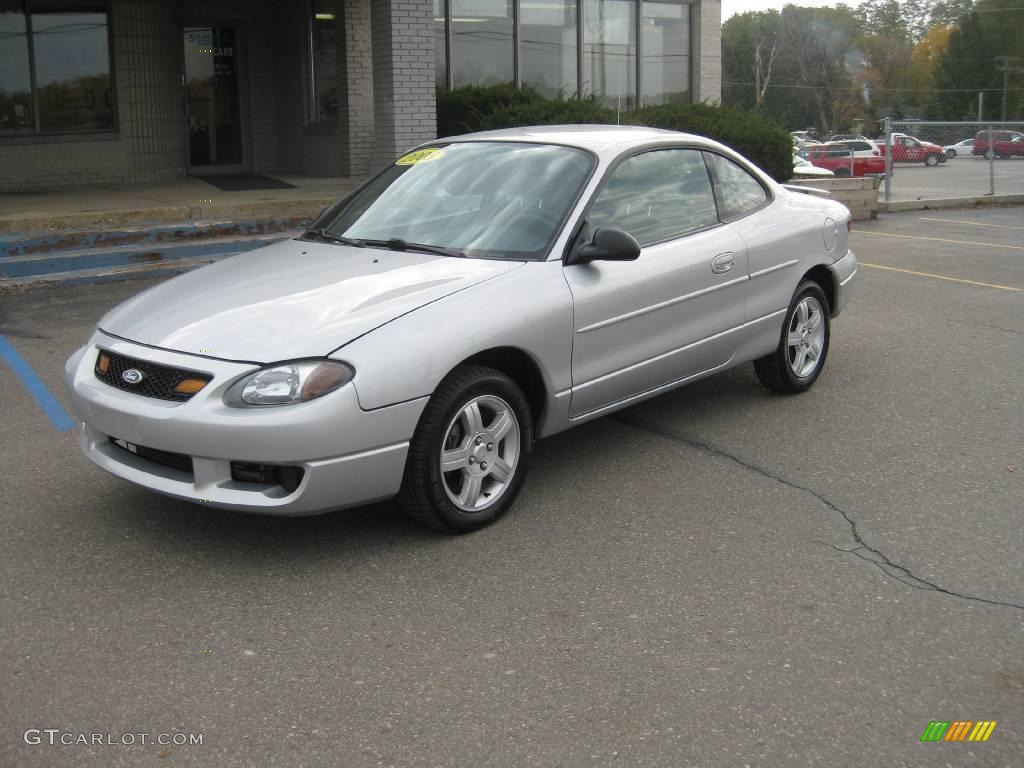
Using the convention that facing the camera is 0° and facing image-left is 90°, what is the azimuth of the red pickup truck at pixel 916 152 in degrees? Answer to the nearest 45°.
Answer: approximately 270°

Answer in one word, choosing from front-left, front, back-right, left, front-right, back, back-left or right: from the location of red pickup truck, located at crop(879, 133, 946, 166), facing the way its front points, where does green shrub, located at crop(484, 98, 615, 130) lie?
right

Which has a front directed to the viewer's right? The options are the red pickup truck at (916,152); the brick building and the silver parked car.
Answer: the red pickup truck

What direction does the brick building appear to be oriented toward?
toward the camera

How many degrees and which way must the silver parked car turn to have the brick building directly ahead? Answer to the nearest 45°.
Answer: approximately 135° to its right

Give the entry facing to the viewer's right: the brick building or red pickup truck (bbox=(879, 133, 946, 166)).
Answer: the red pickup truck

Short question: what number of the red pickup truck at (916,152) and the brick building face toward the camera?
1

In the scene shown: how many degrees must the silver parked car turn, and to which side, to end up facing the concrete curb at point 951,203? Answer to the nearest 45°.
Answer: approximately 180°

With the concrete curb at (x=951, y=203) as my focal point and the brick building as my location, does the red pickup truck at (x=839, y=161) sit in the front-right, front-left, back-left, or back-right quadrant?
front-left

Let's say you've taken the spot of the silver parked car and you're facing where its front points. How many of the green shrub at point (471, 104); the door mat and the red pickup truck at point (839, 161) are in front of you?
0

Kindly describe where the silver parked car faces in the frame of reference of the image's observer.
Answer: facing the viewer and to the left of the viewer

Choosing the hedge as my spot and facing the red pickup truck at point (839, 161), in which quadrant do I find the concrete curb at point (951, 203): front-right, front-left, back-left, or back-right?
front-right

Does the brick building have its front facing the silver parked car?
yes

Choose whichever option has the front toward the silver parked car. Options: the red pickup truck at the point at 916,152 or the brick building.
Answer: the brick building

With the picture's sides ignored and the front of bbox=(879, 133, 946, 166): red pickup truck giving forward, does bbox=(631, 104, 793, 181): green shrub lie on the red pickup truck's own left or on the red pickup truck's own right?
on the red pickup truck's own right
